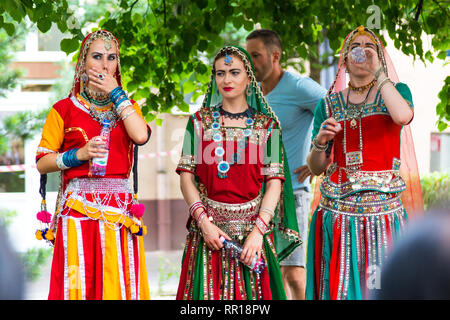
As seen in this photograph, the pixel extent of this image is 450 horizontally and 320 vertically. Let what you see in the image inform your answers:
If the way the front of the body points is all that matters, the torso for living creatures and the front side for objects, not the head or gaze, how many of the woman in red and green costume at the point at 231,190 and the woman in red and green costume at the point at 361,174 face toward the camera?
2

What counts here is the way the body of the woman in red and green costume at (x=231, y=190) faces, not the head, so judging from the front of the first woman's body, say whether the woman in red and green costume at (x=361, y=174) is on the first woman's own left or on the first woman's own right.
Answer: on the first woman's own left

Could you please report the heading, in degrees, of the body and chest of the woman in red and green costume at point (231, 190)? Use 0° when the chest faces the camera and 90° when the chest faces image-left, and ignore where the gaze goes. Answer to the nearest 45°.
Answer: approximately 0°

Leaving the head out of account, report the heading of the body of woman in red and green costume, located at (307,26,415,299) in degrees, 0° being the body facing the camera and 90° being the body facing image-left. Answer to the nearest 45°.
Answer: approximately 0°

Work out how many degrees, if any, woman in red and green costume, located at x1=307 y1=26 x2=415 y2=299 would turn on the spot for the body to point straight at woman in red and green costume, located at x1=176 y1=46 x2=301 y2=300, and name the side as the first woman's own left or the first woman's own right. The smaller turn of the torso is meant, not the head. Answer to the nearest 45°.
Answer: approximately 90° to the first woman's own right
